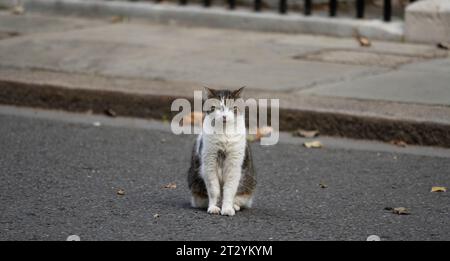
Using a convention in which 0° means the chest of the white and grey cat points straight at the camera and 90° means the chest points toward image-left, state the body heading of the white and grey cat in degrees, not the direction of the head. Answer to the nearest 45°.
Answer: approximately 0°

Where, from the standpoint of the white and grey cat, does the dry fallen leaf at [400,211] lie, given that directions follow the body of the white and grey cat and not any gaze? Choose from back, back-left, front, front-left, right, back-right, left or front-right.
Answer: left

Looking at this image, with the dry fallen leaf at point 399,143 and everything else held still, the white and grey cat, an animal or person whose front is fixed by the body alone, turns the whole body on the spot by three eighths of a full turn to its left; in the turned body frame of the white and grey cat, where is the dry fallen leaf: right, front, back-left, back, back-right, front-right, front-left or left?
front

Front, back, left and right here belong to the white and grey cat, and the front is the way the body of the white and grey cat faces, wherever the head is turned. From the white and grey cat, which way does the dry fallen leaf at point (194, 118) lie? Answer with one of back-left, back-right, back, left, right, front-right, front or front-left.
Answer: back

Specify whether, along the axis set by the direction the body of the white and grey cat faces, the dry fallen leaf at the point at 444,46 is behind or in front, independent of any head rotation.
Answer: behind

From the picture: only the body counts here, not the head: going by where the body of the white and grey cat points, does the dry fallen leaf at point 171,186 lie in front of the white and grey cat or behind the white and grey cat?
behind

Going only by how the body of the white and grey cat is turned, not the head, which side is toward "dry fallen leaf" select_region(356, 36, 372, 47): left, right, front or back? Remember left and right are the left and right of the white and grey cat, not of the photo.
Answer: back
